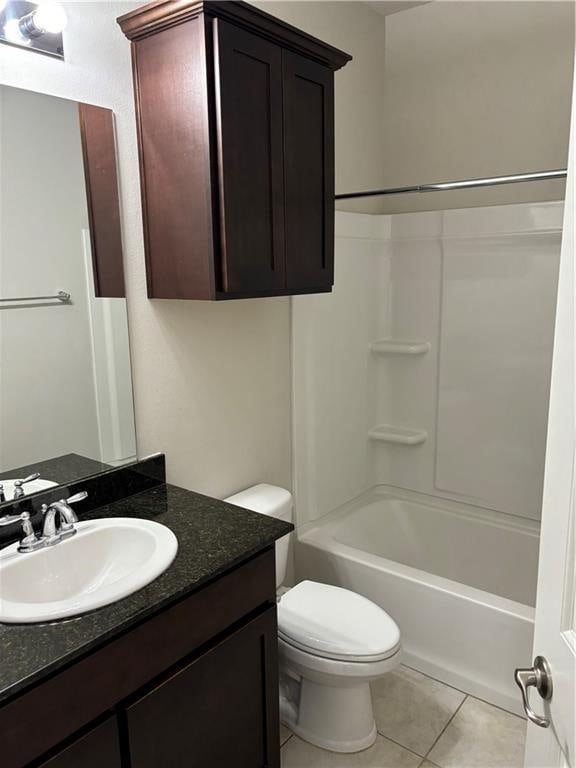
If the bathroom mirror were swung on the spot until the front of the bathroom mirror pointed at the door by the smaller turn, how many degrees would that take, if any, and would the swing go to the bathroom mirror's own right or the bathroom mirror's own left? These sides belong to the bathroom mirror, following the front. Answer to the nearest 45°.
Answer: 0° — it already faces it

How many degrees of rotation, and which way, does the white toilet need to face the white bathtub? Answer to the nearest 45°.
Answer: approximately 90° to its left

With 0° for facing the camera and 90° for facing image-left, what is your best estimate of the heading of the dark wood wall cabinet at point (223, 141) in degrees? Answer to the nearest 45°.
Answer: approximately 315°

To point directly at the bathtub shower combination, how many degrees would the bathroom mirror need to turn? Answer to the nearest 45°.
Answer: approximately 45° to its left

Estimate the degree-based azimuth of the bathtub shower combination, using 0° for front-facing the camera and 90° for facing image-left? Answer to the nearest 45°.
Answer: approximately 45°

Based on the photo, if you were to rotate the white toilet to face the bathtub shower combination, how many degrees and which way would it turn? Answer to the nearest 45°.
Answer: approximately 90° to its left
